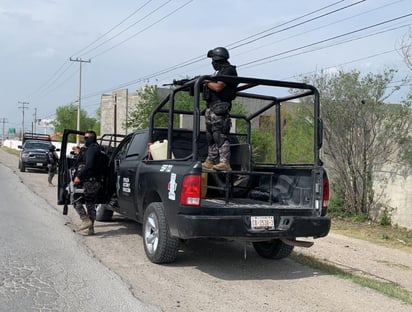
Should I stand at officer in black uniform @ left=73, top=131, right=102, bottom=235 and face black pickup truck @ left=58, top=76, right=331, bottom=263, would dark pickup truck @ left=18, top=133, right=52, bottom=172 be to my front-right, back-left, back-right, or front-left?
back-left

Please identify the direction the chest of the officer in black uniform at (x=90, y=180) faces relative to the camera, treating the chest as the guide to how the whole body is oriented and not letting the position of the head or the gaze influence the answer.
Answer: to the viewer's left

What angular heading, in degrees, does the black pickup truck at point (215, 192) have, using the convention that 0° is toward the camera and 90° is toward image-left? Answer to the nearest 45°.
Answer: approximately 135°

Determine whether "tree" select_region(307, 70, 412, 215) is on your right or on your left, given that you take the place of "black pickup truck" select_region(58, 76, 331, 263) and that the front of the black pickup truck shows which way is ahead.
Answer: on your right

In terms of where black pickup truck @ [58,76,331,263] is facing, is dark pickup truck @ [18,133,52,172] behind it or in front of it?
in front

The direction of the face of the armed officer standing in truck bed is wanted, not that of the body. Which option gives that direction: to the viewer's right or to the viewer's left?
to the viewer's left

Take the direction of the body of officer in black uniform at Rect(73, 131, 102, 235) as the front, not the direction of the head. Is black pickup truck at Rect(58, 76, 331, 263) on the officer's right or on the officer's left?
on the officer's left
